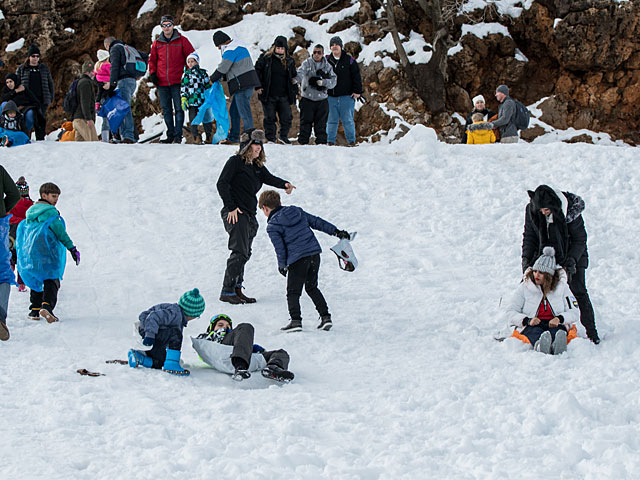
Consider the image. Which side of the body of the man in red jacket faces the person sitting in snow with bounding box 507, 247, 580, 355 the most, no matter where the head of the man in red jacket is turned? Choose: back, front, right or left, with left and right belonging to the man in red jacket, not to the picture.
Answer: front

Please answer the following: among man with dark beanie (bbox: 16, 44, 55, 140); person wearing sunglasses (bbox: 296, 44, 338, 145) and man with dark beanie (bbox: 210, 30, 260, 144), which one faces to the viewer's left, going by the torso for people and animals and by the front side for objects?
man with dark beanie (bbox: 210, 30, 260, 144)

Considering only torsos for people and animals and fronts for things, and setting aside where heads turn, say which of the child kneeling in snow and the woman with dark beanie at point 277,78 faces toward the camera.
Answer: the woman with dark beanie

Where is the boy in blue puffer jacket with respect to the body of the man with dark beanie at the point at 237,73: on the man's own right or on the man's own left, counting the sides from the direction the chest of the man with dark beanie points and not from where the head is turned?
on the man's own left

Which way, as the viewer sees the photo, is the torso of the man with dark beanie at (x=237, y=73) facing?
to the viewer's left

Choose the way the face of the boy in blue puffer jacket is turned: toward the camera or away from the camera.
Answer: away from the camera

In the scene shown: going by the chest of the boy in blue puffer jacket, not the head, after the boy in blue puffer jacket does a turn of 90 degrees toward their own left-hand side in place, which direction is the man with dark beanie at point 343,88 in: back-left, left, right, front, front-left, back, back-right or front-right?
back-right

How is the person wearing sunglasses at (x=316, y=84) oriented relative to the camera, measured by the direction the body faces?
toward the camera

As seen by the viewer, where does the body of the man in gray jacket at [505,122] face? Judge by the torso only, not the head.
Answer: to the viewer's left

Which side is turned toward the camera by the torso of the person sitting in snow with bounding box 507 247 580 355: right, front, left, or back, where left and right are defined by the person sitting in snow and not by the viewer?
front

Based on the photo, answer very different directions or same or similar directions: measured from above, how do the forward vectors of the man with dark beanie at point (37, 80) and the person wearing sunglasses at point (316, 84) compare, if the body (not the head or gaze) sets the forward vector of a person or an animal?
same or similar directions

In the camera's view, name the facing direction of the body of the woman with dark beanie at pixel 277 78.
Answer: toward the camera

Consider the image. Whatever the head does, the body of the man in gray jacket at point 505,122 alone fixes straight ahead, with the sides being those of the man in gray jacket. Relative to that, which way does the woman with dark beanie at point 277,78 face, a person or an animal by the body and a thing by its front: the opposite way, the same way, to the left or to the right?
to the left

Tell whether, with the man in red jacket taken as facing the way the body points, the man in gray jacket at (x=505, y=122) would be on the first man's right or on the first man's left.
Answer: on the first man's left

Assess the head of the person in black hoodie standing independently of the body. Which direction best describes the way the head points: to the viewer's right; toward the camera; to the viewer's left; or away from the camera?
toward the camera

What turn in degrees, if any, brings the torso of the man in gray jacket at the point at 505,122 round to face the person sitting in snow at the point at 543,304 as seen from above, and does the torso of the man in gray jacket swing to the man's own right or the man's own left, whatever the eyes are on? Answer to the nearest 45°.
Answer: approximately 90° to the man's own left

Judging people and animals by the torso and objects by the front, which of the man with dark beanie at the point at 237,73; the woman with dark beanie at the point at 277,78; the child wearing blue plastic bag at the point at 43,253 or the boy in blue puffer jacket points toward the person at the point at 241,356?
the woman with dark beanie at the point at 277,78

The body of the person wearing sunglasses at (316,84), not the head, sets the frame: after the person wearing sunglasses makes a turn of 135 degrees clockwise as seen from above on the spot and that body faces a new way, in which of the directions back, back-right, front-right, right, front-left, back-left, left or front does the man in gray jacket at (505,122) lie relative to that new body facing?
back-right
